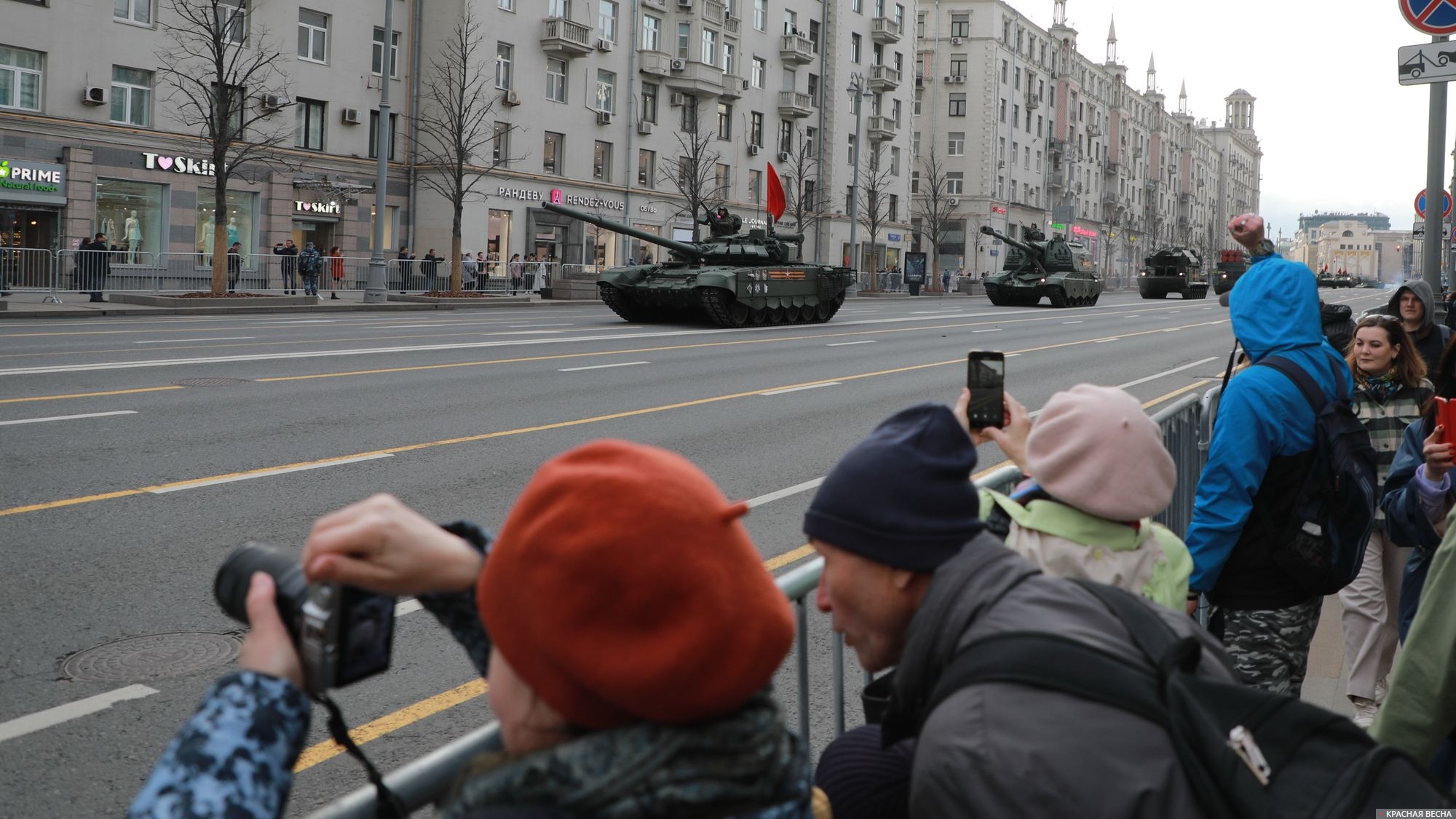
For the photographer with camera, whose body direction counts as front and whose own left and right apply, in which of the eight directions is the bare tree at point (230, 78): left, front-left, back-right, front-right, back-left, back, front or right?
front-right

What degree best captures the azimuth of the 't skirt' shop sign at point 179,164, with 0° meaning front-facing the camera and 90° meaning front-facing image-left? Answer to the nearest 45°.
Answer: approximately 315°

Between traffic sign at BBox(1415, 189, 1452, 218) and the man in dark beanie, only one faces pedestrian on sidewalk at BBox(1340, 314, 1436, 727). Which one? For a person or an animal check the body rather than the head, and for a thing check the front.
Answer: the traffic sign

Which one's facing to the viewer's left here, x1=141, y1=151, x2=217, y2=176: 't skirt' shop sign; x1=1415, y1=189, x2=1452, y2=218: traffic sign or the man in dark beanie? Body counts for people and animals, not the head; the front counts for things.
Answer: the man in dark beanie

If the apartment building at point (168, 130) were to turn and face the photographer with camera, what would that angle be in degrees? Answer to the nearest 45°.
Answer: approximately 45° to its right

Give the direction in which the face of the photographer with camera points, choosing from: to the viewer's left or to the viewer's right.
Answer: to the viewer's left

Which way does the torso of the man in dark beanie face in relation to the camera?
to the viewer's left

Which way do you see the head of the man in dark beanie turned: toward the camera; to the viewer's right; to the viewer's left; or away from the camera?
to the viewer's left

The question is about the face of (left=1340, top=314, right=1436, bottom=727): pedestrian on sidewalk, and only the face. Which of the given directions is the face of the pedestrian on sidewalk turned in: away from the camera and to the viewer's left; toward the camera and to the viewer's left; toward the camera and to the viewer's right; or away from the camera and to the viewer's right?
toward the camera and to the viewer's left
